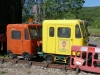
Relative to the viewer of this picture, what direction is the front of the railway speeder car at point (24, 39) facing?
facing the viewer and to the right of the viewer
